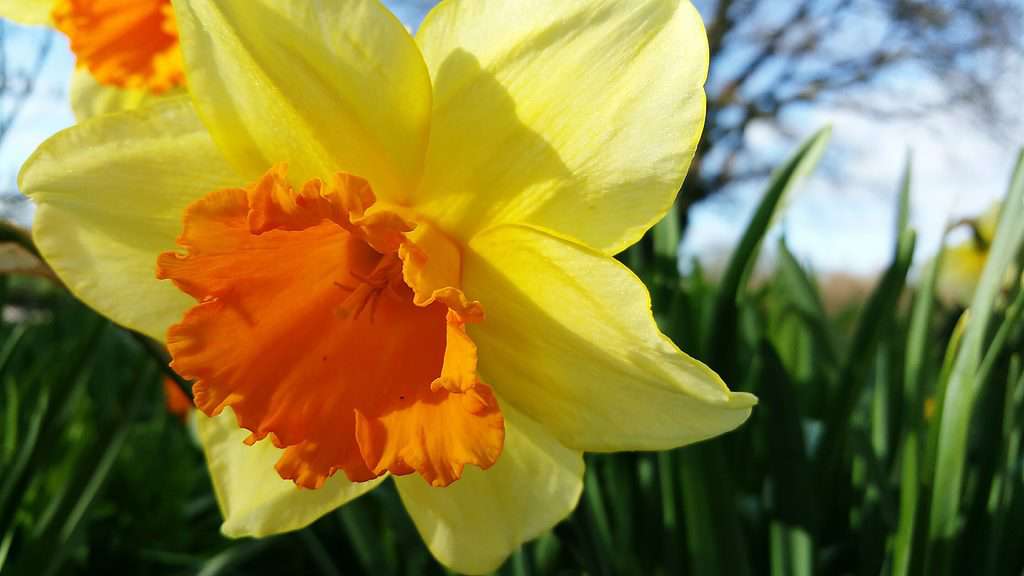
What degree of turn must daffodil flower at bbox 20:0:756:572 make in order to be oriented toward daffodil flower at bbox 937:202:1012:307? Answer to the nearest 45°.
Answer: approximately 180°

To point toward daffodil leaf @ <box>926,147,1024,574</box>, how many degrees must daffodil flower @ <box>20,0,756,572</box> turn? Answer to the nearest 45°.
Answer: approximately 135° to its left

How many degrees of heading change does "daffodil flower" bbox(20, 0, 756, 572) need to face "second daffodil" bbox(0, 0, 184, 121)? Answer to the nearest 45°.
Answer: approximately 90° to its right

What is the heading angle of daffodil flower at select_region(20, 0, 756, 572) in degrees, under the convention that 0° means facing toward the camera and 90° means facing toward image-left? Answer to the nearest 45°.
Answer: approximately 45°
